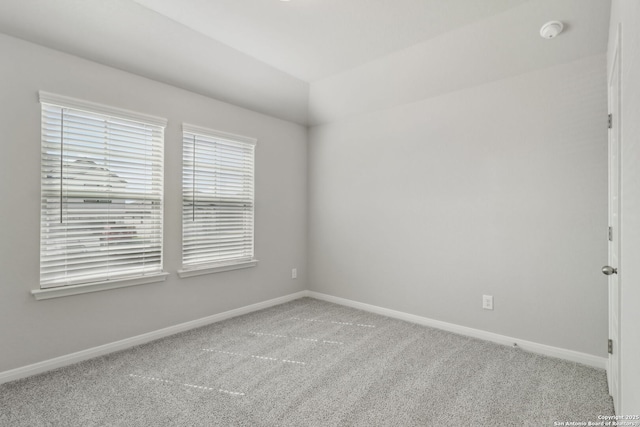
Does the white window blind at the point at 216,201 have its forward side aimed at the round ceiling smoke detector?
yes

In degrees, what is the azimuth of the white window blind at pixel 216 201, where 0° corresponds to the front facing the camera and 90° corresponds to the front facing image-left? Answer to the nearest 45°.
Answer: approximately 315°

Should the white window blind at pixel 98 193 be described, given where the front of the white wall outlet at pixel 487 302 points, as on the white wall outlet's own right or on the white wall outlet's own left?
on the white wall outlet's own right

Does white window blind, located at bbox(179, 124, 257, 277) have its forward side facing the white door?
yes

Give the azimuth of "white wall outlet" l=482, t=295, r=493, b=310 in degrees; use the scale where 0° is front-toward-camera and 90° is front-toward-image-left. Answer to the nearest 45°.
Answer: approximately 0°

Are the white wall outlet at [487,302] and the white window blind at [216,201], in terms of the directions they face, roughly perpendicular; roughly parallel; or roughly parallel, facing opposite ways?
roughly perpendicular

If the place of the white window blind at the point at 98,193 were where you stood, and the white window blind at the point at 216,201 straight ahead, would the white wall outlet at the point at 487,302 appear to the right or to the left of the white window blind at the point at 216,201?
right

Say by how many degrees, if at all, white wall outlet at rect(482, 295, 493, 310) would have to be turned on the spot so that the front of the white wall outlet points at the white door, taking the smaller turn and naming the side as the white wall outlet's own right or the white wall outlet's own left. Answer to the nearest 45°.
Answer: approximately 45° to the white wall outlet's own left

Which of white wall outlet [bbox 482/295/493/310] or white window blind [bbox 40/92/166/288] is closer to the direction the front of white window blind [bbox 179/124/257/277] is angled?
the white wall outlet
